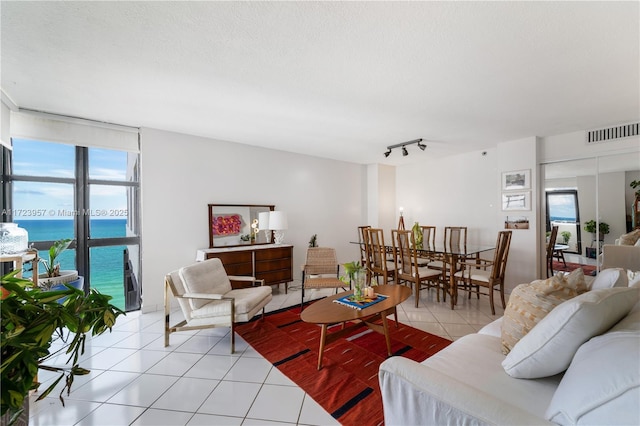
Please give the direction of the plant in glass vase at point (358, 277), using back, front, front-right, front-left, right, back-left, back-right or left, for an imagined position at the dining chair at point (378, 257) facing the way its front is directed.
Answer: back-right

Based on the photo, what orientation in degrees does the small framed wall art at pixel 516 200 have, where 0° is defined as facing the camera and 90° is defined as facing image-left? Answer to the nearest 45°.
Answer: approximately 45°

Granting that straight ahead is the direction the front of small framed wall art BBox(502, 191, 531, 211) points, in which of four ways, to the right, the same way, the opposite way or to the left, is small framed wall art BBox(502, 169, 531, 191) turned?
the same way

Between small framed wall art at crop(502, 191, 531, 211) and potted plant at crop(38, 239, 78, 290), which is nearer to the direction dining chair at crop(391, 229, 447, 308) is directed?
the small framed wall art

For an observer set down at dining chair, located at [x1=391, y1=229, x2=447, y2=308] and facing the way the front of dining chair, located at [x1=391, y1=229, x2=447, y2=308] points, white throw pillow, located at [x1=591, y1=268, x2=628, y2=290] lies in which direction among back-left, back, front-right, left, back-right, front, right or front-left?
right

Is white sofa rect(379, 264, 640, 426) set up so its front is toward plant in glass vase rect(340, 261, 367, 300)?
yes

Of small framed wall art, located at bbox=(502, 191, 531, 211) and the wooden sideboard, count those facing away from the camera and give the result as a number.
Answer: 0

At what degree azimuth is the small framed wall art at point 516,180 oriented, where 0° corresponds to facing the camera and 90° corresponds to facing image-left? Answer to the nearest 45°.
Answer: approximately 45°

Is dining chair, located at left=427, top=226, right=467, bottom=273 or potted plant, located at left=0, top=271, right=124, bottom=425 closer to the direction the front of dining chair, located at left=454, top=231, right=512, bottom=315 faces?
the dining chair

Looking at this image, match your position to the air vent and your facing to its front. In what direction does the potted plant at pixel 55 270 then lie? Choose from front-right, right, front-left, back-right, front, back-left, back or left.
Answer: front

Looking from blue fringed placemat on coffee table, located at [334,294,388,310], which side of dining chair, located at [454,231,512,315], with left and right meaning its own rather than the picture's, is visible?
left

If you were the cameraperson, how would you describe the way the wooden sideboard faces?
facing the viewer and to the right of the viewer

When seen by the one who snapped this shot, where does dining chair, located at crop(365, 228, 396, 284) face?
facing away from the viewer and to the right of the viewer

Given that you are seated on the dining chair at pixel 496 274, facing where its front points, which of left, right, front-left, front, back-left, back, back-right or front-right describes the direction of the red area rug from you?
left

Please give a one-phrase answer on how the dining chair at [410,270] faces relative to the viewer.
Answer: facing away from the viewer and to the right of the viewer

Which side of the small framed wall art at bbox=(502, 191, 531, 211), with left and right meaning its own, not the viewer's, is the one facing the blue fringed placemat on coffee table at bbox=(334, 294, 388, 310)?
front

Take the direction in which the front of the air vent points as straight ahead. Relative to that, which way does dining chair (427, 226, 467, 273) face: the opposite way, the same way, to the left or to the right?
the same way

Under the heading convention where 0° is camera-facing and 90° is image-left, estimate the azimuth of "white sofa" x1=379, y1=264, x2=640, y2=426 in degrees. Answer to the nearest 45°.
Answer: approximately 135°

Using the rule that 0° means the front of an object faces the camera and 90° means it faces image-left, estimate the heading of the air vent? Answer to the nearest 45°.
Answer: approximately 45°
